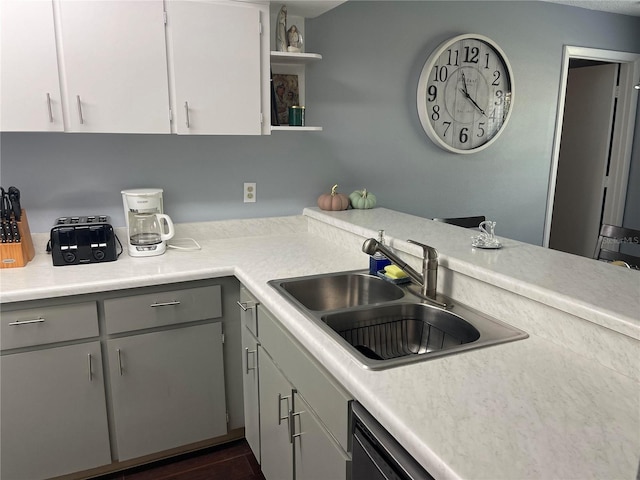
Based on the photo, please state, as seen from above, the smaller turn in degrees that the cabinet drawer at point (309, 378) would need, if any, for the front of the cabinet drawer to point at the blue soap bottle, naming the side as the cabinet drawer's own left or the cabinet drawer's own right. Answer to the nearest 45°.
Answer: approximately 180°

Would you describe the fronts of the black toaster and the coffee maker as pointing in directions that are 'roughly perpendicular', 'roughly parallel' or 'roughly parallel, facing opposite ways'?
roughly parallel

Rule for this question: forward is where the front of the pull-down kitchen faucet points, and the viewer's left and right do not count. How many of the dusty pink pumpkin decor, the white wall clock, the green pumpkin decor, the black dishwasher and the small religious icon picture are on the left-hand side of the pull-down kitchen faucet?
1

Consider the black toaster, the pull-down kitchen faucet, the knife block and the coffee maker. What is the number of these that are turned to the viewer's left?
1

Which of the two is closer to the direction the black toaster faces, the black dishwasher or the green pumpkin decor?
the black dishwasher

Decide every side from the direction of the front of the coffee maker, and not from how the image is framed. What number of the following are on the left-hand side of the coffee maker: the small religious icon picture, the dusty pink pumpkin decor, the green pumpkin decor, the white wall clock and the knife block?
4

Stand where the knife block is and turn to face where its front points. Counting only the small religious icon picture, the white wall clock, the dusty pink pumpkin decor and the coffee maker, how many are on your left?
4

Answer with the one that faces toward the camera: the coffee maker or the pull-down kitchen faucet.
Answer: the coffee maker

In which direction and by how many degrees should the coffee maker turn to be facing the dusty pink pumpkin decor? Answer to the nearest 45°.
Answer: approximately 90° to its left

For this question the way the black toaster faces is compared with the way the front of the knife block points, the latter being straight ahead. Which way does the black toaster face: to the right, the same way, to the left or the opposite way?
the same way

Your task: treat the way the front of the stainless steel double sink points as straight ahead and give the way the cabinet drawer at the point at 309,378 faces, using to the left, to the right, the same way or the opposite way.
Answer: the same way

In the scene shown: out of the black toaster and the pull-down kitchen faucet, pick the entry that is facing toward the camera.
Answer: the black toaster

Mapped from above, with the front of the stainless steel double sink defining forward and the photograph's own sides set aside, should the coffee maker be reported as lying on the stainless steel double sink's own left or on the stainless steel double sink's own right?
on the stainless steel double sink's own right

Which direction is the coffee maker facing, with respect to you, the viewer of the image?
facing the viewer

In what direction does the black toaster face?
toward the camera

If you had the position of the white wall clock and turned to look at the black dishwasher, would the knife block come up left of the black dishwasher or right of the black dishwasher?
right

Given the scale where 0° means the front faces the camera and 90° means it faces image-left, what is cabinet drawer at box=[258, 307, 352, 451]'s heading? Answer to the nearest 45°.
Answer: approximately 45°

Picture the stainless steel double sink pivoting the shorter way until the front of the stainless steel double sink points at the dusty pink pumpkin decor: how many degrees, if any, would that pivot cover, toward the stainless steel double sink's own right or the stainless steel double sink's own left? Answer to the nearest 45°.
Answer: approximately 135° to the stainless steel double sink's own right

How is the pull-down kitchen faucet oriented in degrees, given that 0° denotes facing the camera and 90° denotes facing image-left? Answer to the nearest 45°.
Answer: approximately 90°
